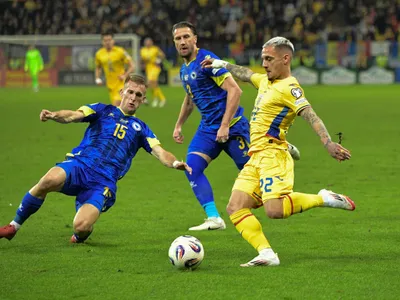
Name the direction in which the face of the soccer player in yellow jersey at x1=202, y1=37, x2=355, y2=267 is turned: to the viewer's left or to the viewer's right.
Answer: to the viewer's left

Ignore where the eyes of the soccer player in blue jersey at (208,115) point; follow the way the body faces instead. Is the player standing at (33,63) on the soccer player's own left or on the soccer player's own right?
on the soccer player's own right

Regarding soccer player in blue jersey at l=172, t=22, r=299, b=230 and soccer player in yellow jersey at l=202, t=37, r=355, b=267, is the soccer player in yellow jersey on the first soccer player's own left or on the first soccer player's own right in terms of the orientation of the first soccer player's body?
on the first soccer player's own left

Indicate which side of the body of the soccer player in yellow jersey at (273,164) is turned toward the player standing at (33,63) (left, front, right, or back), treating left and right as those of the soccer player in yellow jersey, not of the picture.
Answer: right

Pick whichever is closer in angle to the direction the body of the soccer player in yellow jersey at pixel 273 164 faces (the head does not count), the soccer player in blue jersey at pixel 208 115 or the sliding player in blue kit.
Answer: the sliding player in blue kit

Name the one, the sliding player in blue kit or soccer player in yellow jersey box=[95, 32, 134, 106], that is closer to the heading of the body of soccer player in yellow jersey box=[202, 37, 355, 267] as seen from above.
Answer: the sliding player in blue kit

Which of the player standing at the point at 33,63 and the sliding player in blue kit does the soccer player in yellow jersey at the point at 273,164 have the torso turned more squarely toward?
the sliding player in blue kit

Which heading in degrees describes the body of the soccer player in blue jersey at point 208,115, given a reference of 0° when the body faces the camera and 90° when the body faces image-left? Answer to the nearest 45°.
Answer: approximately 45°
